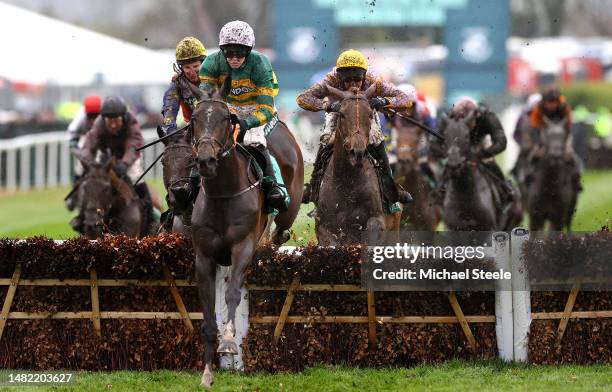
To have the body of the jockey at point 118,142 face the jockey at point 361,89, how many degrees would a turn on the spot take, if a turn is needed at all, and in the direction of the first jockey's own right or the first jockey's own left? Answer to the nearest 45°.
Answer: approximately 45° to the first jockey's own left

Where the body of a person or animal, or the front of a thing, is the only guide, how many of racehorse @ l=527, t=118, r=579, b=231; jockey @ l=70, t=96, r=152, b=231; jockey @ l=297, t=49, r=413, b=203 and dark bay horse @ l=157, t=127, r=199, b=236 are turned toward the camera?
4

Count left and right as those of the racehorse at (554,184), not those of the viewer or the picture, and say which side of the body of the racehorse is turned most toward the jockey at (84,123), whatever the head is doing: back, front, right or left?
right

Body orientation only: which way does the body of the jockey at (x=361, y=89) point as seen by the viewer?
toward the camera

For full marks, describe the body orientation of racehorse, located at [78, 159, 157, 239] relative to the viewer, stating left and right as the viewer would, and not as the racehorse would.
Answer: facing the viewer and to the left of the viewer

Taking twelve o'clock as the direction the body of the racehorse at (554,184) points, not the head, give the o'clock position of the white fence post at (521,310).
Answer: The white fence post is roughly at 12 o'clock from the racehorse.

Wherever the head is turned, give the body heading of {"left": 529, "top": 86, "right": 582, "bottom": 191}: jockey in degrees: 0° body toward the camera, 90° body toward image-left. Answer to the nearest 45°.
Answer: approximately 0°
